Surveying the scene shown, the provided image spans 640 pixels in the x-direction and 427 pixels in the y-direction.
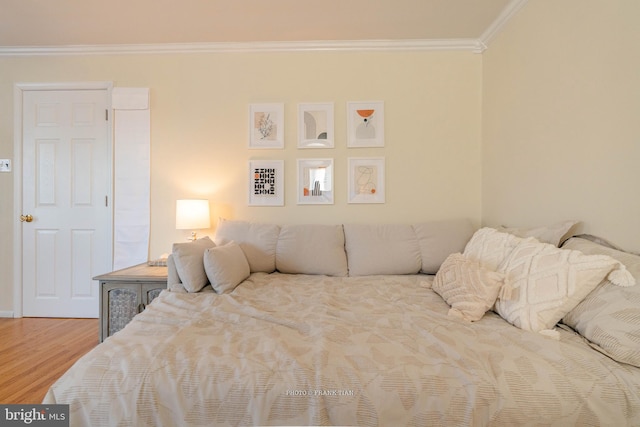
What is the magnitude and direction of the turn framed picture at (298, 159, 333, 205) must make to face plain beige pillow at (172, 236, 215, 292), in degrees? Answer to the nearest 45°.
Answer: approximately 45° to its right

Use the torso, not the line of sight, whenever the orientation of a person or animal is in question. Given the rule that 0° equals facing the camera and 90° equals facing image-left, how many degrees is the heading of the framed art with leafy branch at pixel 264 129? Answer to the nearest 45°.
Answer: approximately 0°

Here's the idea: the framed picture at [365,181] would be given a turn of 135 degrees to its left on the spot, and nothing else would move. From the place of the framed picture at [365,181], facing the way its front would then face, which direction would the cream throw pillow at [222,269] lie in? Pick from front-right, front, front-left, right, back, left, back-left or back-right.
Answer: back

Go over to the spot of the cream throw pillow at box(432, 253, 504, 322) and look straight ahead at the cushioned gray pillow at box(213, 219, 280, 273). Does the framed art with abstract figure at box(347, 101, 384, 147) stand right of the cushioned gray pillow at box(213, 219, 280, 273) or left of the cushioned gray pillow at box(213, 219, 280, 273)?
right

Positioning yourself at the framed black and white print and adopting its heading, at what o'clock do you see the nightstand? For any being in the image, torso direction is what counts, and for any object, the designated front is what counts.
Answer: The nightstand is roughly at 2 o'clock from the framed black and white print.
